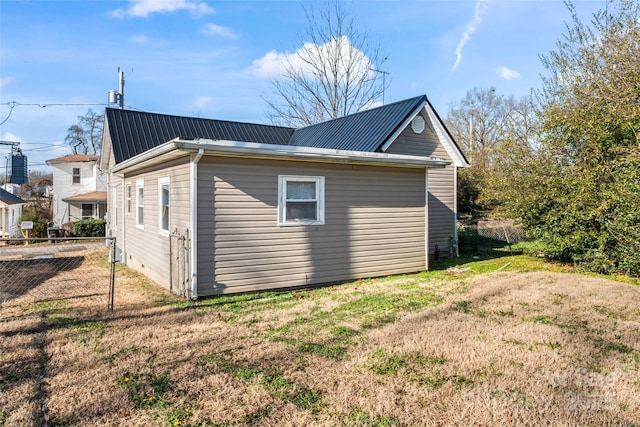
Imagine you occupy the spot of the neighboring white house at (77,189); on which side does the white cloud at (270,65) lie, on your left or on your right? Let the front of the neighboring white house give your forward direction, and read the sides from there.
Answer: on your left

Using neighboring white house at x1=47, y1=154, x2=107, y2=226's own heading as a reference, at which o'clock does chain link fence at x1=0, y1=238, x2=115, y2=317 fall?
The chain link fence is roughly at 12 o'clock from the neighboring white house.

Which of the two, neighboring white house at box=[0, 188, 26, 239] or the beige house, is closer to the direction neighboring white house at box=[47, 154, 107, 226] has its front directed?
the beige house

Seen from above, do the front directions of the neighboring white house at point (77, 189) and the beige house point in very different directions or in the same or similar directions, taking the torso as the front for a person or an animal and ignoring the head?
very different directions

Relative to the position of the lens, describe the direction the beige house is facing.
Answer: facing away from the viewer and to the left of the viewer

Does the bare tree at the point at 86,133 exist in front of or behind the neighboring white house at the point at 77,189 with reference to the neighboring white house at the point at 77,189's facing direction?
behind

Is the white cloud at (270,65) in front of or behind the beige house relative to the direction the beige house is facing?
in front

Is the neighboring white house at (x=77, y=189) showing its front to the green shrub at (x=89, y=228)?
yes
